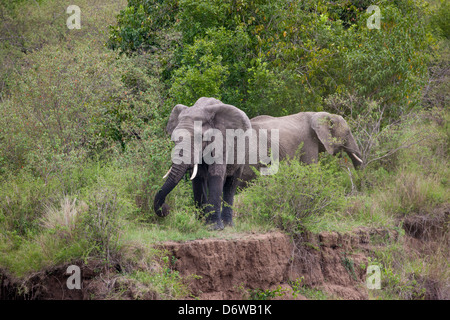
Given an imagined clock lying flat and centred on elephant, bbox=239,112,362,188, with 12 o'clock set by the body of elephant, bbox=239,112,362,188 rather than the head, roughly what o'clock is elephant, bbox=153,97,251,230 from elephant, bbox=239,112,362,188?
elephant, bbox=153,97,251,230 is roughly at 4 o'clock from elephant, bbox=239,112,362,188.

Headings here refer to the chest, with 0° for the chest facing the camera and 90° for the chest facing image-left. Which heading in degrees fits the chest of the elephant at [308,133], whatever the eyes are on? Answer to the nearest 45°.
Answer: approximately 270°

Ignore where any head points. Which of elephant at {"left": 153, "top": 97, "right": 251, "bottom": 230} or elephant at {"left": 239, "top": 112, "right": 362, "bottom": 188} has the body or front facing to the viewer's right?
elephant at {"left": 239, "top": 112, "right": 362, "bottom": 188}

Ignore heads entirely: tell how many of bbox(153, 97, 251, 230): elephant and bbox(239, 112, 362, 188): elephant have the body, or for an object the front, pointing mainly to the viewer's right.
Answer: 1

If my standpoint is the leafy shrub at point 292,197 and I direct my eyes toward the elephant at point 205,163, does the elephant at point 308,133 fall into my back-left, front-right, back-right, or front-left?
back-right

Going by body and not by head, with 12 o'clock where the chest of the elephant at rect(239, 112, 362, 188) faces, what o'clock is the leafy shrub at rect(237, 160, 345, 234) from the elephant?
The leafy shrub is roughly at 3 o'clock from the elephant.

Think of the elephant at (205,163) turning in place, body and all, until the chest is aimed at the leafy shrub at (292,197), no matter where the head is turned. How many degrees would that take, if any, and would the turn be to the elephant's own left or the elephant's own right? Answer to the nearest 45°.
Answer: approximately 135° to the elephant's own left

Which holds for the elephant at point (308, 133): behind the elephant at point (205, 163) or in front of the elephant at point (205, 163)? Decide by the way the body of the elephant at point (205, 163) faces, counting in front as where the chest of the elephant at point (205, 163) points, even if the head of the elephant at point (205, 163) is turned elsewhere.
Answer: behind
